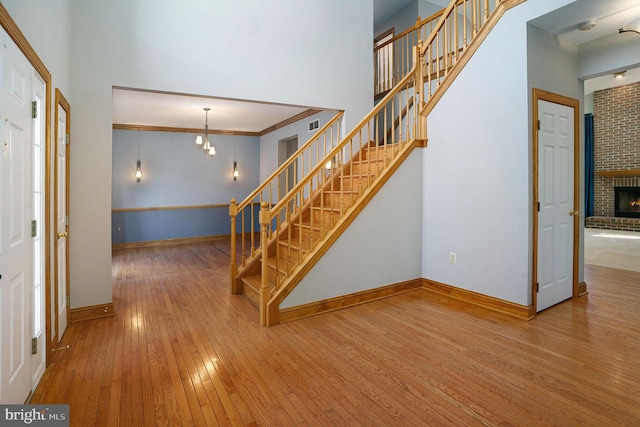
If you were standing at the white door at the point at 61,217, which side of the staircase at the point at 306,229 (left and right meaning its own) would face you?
front

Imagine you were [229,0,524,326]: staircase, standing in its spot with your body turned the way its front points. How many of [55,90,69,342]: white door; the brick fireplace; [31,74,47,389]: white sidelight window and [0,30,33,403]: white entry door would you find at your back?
1

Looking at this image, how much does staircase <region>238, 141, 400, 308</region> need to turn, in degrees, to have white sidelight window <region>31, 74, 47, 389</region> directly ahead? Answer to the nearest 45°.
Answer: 0° — it already faces it

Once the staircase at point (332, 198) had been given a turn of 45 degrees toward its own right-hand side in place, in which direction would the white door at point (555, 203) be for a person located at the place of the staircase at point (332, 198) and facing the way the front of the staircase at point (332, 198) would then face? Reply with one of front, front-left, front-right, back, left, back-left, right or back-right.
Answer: back

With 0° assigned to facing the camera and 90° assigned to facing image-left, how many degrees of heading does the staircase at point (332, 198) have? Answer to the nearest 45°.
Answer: approximately 45°
